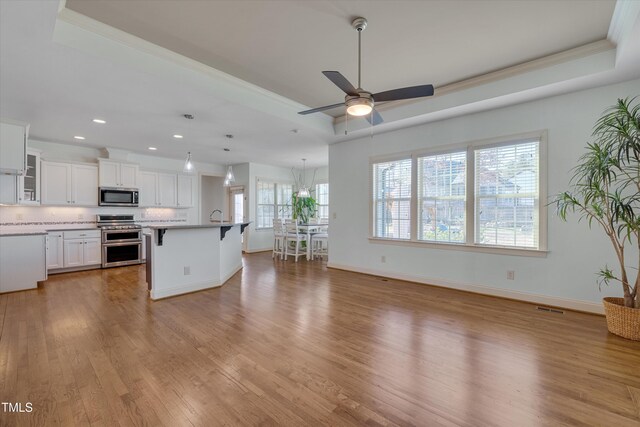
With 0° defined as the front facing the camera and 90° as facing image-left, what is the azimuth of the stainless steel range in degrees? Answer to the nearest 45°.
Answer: approximately 315°

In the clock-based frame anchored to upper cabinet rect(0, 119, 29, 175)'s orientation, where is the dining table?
The dining table is roughly at 11 o'clock from the upper cabinet.

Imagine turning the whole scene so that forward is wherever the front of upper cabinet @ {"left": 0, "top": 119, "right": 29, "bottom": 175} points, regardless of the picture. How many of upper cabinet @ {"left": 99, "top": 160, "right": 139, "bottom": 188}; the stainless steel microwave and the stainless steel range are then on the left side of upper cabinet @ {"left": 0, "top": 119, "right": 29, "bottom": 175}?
3

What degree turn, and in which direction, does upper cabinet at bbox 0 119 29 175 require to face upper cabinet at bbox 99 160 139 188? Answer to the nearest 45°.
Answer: approximately 90° to its left

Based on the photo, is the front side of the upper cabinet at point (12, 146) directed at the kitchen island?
yes

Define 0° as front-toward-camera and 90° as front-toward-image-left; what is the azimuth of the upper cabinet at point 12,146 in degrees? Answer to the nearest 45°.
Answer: approximately 315°

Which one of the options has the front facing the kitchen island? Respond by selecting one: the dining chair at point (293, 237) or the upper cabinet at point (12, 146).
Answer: the upper cabinet

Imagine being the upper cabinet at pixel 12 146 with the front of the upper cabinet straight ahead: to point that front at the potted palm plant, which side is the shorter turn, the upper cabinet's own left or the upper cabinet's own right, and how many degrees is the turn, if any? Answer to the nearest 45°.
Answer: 0° — it already faces it

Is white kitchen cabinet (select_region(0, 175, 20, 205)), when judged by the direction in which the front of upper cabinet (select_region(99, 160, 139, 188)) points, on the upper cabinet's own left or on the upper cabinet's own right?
on the upper cabinet's own right
